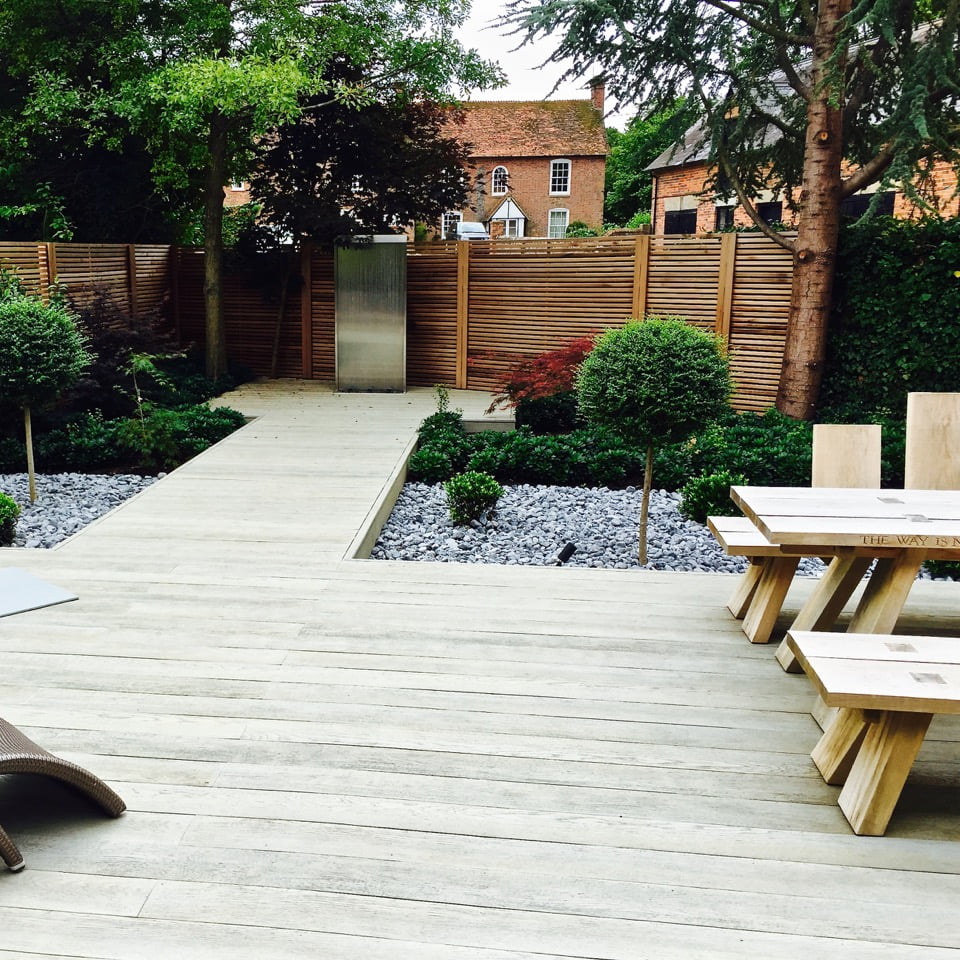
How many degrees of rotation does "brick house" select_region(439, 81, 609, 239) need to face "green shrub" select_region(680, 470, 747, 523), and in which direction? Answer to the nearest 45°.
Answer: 0° — it already faces it

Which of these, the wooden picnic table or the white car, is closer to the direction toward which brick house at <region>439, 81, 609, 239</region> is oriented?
the wooden picnic table

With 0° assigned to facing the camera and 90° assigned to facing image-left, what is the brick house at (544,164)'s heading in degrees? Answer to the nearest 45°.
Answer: approximately 0°

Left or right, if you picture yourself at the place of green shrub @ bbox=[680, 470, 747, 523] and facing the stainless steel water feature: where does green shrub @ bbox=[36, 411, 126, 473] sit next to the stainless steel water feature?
left

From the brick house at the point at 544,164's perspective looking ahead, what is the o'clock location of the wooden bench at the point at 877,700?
The wooden bench is roughly at 12 o'clock from the brick house.

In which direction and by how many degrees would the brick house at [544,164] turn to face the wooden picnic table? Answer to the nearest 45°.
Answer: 0° — it already faces it

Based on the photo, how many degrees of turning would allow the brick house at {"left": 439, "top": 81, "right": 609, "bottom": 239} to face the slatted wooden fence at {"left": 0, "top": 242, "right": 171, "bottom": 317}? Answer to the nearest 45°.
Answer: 0° — it already faces it

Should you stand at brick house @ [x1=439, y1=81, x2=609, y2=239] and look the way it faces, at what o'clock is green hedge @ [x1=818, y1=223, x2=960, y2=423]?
The green hedge is roughly at 12 o'clock from the brick house.
